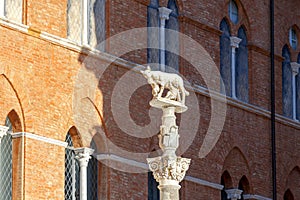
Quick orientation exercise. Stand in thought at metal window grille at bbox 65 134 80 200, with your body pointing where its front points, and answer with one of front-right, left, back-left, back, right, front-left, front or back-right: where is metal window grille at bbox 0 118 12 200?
right

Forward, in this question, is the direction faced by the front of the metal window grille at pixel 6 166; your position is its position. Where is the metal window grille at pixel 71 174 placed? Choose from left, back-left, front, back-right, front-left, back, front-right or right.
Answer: left

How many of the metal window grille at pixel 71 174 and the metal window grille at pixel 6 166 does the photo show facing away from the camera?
0

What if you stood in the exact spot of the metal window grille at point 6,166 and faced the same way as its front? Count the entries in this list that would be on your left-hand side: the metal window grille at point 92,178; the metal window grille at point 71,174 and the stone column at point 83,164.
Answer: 3

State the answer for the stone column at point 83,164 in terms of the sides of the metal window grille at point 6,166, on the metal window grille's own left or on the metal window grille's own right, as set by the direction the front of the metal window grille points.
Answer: on the metal window grille's own left

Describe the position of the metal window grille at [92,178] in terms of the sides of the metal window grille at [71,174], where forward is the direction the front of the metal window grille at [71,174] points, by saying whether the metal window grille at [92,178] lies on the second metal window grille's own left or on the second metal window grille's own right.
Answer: on the second metal window grille's own left

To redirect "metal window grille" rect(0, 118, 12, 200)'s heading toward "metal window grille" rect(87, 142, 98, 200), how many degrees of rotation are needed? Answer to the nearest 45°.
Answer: approximately 90° to its left
